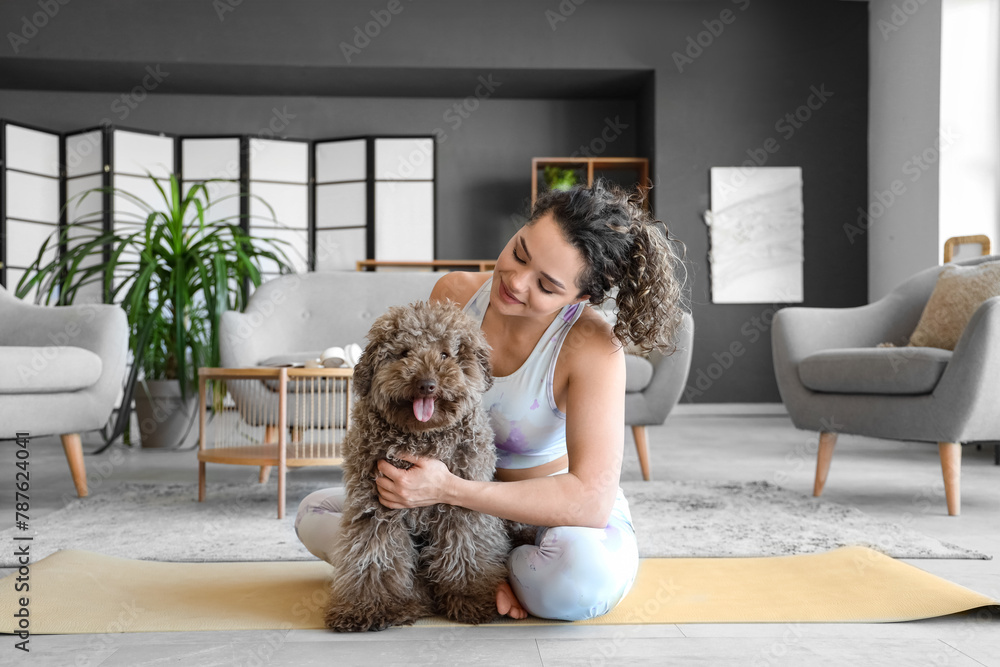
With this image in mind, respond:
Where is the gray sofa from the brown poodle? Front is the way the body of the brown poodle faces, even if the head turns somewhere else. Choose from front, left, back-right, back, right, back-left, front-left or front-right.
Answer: back

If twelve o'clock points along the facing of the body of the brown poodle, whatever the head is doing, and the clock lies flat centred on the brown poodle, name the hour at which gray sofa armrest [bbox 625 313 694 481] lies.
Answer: The gray sofa armrest is roughly at 7 o'clock from the brown poodle.

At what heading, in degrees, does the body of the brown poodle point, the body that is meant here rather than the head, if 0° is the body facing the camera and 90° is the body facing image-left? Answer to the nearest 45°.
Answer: approximately 0°

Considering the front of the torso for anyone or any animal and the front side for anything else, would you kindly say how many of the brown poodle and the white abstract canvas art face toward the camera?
2

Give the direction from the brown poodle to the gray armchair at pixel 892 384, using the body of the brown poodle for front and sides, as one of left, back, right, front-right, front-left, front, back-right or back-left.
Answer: back-left

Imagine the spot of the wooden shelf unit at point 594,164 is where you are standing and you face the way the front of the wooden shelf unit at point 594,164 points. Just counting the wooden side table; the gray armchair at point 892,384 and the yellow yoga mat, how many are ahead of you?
3

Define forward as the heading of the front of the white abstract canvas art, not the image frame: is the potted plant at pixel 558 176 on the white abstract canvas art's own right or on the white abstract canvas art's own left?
on the white abstract canvas art's own right

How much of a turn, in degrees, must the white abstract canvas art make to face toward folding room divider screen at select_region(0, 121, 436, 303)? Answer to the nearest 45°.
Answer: approximately 90° to its right

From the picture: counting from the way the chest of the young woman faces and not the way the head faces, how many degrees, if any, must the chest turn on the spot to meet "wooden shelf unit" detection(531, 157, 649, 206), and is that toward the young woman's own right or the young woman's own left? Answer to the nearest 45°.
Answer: approximately 135° to the young woman's own right
